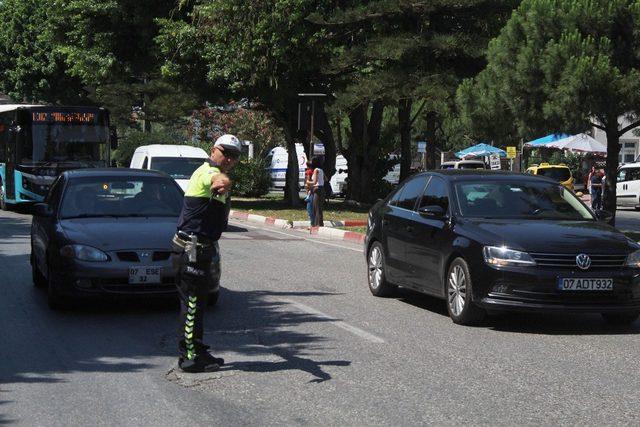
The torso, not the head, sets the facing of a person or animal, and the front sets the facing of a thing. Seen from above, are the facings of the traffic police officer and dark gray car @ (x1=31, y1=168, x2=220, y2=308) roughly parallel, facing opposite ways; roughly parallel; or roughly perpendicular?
roughly perpendicular

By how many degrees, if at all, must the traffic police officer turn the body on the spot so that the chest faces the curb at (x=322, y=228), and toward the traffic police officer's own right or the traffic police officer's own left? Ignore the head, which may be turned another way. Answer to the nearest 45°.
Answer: approximately 90° to the traffic police officer's own left

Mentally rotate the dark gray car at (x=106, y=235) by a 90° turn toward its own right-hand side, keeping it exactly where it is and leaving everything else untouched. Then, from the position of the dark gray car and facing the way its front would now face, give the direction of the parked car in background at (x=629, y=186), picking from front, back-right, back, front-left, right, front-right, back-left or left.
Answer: back-right

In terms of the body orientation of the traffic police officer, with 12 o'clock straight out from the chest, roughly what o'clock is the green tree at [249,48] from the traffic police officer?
The green tree is roughly at 9 o'clock from the traffic police officer.

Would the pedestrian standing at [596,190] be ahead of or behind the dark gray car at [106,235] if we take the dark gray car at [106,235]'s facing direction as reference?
behind

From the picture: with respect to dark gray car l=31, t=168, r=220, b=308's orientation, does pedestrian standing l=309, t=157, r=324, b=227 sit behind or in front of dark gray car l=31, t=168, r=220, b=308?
behind

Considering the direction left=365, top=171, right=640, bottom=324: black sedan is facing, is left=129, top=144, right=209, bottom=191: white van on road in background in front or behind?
behind

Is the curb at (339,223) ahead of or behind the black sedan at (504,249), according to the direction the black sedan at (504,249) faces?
behind
